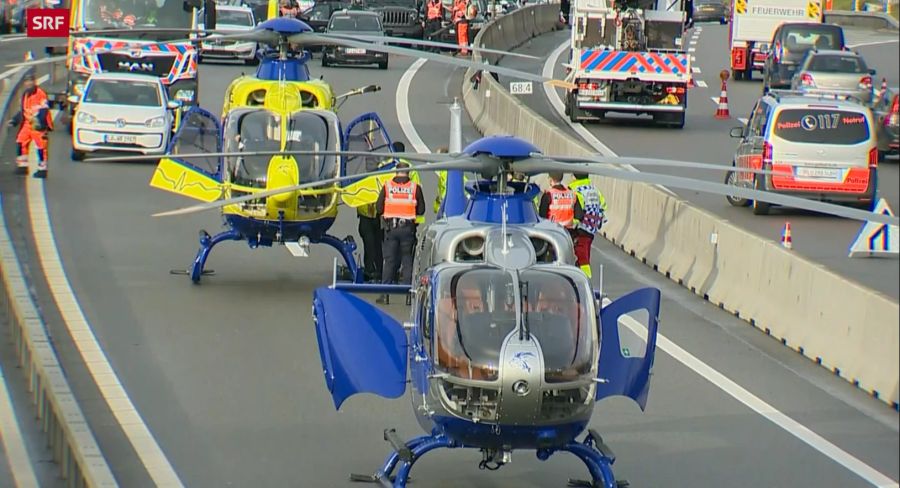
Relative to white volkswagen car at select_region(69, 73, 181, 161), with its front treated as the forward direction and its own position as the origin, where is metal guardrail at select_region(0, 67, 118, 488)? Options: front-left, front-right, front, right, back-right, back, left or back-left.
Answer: front

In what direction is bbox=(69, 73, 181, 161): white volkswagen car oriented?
toward the camera

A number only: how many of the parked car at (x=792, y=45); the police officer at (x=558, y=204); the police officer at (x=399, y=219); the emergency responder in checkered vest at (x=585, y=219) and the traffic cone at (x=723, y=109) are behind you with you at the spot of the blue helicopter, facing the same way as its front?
5

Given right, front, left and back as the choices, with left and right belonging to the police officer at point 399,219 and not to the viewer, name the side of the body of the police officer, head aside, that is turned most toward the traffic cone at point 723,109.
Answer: front

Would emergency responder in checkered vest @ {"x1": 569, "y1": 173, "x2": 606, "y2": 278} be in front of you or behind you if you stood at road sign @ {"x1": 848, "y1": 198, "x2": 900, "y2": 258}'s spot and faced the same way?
in front

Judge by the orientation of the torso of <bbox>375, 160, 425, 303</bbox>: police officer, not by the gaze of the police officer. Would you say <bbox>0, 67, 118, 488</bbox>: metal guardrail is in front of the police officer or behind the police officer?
behind

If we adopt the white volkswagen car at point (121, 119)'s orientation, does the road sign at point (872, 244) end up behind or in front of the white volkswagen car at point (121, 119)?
in front

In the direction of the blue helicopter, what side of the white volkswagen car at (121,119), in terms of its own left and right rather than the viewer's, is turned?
front

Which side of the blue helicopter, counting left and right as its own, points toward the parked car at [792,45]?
back

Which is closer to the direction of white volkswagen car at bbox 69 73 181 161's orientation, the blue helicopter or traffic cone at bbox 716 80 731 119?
the blue helicopter

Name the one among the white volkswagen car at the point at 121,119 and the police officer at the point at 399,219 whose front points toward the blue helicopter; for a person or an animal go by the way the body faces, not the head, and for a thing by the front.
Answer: the white volkswagen car

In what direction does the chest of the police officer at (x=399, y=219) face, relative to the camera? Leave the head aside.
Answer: away from the camera

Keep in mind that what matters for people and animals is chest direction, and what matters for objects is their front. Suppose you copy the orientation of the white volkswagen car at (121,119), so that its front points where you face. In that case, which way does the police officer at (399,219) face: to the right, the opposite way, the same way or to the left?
the opposite way

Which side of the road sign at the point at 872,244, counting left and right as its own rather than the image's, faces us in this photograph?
front

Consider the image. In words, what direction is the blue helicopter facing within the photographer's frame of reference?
facing the viewer

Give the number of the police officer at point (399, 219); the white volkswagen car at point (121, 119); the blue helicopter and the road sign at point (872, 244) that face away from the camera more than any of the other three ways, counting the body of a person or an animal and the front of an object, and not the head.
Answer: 1

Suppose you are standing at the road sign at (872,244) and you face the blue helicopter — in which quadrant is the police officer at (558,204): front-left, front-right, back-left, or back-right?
front-right
